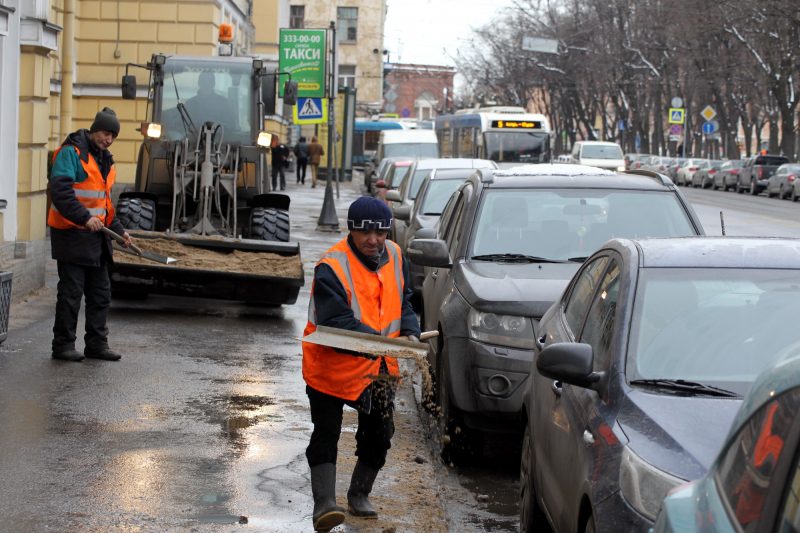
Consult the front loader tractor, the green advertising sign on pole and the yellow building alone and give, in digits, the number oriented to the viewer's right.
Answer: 1

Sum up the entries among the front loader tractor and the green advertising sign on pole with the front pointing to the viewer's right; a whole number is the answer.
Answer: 0

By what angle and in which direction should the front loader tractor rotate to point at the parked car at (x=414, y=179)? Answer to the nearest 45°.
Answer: approximately 135° to its left

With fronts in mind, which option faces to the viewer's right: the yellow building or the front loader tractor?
the yellow building

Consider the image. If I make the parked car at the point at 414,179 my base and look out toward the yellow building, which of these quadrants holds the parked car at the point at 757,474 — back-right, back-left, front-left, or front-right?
back-left

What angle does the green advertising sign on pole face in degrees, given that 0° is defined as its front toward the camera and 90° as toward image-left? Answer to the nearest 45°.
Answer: approximately 0°

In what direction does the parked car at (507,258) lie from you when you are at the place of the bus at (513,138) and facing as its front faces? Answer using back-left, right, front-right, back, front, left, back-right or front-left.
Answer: front-right

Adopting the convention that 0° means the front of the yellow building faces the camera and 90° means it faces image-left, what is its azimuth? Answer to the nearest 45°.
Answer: approximately 270°

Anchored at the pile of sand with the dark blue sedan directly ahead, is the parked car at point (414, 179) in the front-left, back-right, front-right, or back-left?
back-left

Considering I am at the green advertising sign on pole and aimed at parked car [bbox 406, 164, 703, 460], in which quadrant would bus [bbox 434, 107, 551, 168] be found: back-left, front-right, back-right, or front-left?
back-left
